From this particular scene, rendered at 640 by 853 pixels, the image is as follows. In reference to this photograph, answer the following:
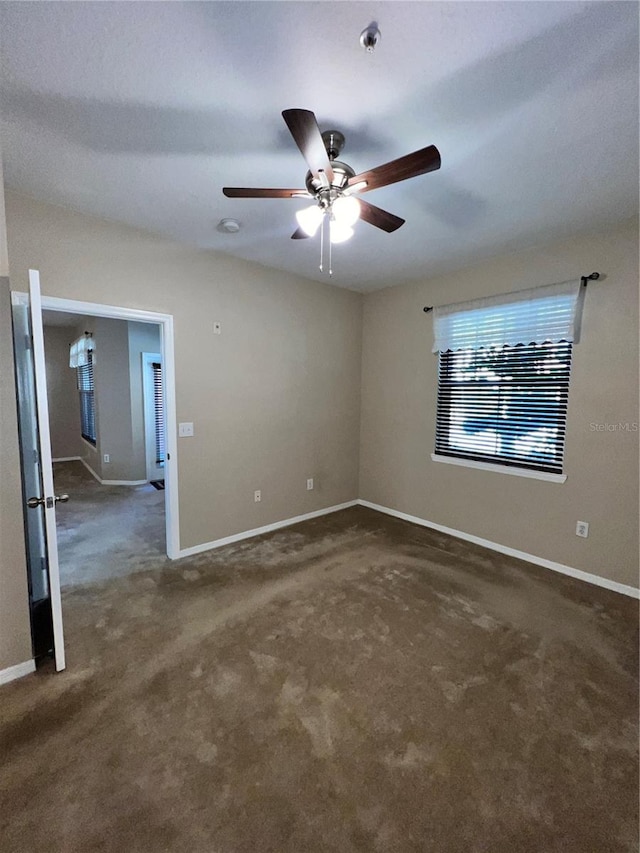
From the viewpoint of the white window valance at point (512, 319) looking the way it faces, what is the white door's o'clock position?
The white door is roughly at 12 o'clock from the white window valance.

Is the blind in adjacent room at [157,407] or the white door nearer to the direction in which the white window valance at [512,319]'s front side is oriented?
the white door

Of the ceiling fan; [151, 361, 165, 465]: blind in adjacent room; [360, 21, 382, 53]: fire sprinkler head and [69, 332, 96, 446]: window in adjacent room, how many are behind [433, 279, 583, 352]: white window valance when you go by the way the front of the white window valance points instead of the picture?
0

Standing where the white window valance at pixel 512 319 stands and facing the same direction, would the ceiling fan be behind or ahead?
ahead

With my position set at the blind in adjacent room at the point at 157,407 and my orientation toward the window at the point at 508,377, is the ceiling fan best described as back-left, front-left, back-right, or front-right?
front-right

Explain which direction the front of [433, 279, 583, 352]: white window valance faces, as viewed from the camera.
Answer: facing the viewer and to the left of the viewer

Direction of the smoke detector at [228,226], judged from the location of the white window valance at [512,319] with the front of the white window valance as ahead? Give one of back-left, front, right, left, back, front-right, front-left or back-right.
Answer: front

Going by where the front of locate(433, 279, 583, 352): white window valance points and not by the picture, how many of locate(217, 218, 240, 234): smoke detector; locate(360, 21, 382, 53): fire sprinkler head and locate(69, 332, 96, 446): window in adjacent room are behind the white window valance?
0

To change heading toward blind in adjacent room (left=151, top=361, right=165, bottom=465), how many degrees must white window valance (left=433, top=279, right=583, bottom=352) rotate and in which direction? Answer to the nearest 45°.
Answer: approximately 45° to its right

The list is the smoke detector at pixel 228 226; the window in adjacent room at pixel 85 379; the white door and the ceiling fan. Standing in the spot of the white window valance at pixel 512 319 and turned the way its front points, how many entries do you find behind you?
0

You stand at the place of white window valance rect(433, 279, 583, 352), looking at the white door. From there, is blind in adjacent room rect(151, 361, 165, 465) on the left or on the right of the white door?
right

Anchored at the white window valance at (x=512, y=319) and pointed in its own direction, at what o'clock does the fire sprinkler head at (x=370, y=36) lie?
The fire sprinkler head is roughly at 11 o'clock from the white window valance.

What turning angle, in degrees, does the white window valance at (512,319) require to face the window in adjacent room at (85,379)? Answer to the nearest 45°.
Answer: approximately 45° to its right

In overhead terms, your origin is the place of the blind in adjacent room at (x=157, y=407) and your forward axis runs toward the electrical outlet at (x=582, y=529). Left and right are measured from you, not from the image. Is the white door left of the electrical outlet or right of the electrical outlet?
right

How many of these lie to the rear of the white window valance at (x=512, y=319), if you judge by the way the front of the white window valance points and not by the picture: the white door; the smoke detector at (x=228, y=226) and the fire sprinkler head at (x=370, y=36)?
0
